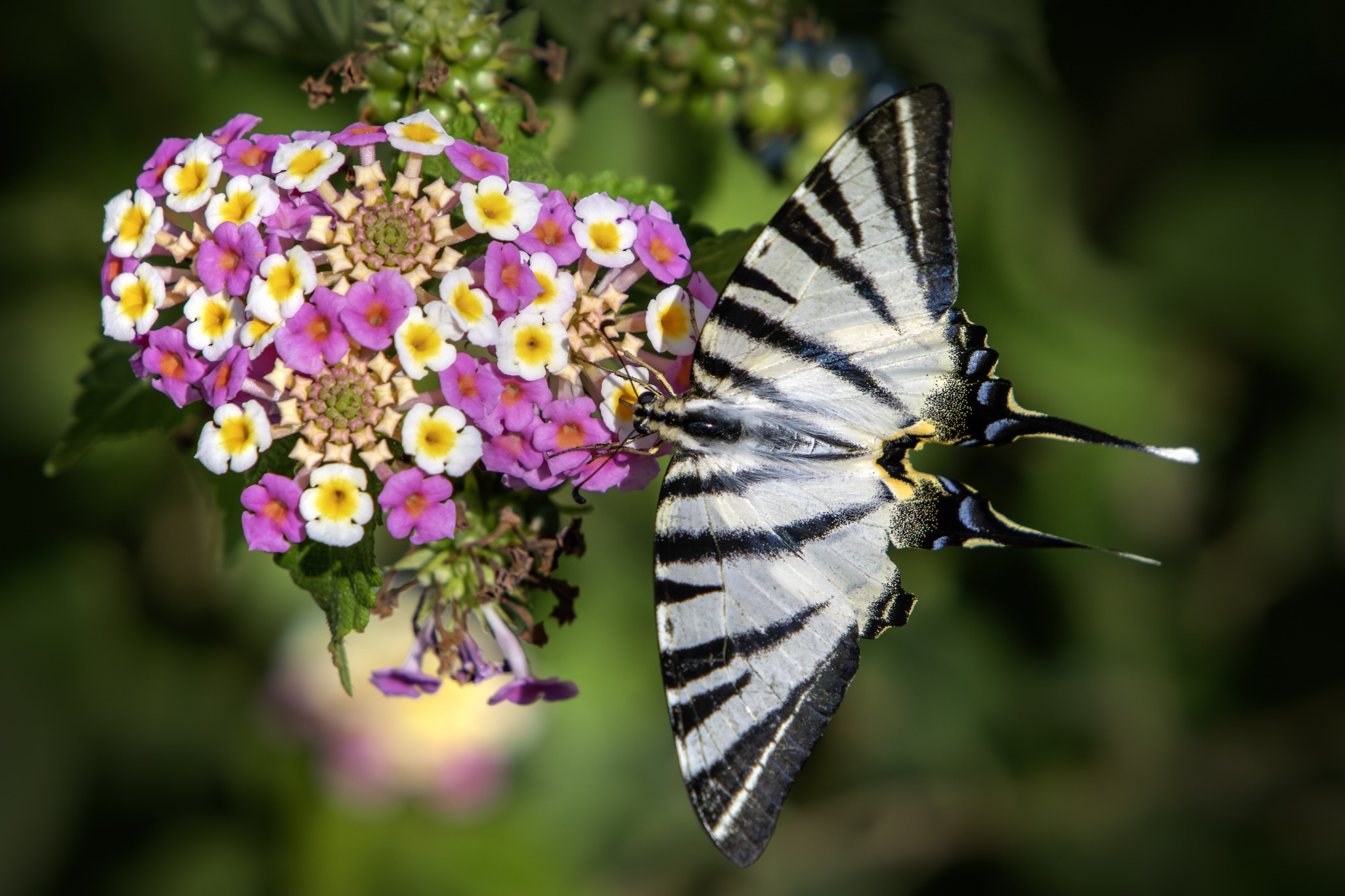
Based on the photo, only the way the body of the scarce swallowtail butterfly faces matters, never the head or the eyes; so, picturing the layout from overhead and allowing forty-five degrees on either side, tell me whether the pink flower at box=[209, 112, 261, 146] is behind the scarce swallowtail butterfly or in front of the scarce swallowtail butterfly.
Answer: in front

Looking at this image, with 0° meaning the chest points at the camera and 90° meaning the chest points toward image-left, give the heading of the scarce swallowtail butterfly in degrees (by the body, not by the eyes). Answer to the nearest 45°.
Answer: approximately 90°

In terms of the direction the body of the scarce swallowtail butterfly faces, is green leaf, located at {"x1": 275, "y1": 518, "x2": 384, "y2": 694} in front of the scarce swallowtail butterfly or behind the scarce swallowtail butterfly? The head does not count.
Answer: in front

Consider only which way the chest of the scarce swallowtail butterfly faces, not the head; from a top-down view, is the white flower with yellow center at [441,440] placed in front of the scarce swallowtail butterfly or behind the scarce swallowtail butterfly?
in front

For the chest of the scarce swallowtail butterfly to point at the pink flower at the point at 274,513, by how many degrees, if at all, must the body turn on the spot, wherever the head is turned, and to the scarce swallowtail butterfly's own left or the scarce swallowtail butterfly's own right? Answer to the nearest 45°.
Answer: approximately 45° to the scarce swallowtail butterfly's own left

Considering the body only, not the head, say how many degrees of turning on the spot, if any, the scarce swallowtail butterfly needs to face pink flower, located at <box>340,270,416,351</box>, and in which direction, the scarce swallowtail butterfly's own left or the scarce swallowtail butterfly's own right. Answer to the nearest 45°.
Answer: approximately 45° to the scarce swallowtail butterfly's own left

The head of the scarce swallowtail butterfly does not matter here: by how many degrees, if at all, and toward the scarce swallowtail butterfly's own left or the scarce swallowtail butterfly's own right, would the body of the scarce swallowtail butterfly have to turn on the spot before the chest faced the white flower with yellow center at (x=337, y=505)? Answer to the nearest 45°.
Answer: approximately 45° to the scarce swallowtail butterfly's own left
